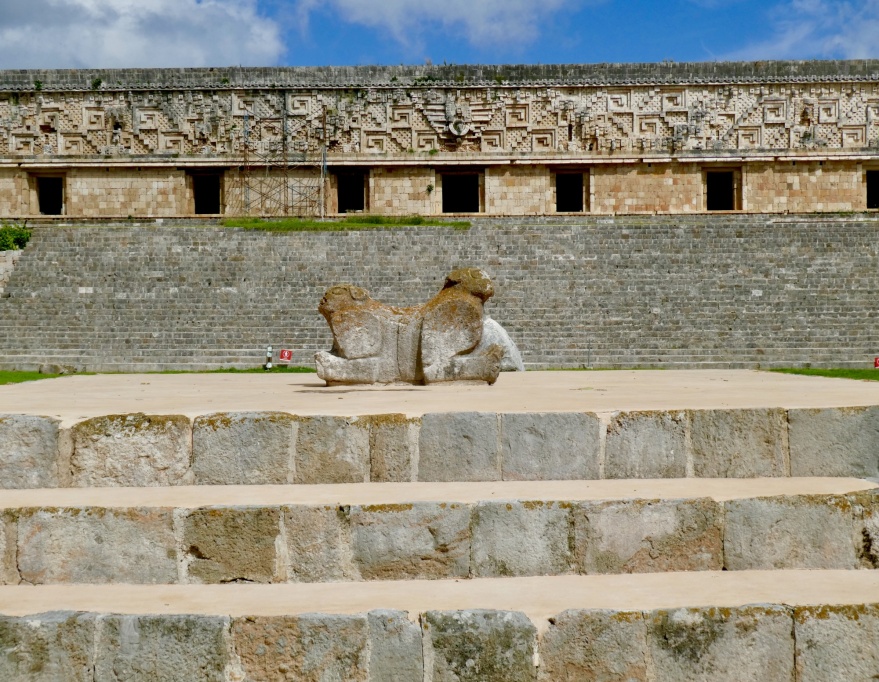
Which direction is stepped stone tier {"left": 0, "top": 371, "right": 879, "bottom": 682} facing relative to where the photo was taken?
toward the camera

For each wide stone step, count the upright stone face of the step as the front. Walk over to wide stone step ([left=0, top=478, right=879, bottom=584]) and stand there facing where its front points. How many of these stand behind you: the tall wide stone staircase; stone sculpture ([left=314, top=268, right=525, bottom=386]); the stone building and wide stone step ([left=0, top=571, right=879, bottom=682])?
3

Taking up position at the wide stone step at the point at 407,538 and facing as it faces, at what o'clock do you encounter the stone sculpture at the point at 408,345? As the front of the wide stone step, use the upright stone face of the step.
The stone sculpture is roughly at 6 o'clock from the wide stone step.

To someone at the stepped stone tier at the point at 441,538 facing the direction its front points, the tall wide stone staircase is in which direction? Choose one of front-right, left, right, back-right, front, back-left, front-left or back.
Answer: back

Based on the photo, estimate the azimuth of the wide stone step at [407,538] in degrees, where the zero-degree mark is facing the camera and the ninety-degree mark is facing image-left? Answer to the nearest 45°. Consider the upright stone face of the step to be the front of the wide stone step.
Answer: approximately 0°

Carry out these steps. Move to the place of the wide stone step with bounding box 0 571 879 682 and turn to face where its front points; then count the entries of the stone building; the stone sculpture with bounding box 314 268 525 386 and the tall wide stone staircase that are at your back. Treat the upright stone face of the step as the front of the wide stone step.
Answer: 3

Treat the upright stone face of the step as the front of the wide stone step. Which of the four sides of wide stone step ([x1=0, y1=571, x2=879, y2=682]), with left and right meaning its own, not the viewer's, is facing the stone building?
back

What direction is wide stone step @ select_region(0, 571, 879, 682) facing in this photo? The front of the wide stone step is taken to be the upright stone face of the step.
toward the camera

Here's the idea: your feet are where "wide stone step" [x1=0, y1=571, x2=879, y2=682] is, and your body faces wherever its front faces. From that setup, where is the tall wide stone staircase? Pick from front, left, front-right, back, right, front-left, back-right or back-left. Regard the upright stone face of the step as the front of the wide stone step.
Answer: back

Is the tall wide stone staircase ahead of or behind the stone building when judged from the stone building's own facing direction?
ahead
